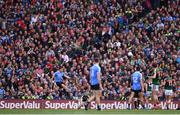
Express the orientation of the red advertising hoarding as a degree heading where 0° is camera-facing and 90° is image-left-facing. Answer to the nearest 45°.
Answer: approximately 0°
